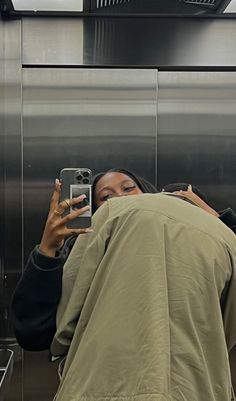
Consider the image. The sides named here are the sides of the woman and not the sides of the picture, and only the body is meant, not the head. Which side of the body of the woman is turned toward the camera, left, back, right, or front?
front

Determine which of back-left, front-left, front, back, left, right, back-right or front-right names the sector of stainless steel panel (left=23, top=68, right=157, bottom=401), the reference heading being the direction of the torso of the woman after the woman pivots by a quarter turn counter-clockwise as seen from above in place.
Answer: left

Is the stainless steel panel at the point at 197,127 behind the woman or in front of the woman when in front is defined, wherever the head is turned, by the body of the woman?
behind

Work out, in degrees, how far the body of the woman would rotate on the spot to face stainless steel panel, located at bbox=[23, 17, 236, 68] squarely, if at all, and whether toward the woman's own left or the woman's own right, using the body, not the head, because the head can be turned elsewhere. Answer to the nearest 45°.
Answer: approximately 180°
